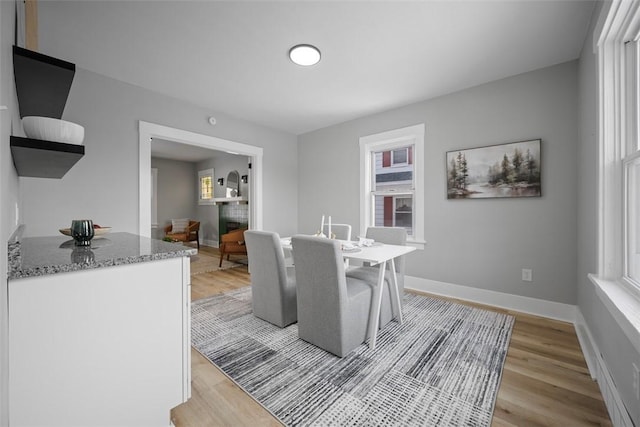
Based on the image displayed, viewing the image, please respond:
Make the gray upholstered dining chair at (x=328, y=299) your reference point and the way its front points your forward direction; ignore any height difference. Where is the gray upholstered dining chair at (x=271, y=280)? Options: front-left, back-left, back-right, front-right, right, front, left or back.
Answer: left

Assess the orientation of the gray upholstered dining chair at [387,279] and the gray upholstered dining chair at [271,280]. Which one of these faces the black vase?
the gray upholstered dining chair at [387,279]

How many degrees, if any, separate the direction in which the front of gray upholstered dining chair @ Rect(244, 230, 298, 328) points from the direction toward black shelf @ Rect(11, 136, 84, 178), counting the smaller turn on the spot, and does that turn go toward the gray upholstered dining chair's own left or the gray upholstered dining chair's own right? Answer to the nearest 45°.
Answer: approximately 180°

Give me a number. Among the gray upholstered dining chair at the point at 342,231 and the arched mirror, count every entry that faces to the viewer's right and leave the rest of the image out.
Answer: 0

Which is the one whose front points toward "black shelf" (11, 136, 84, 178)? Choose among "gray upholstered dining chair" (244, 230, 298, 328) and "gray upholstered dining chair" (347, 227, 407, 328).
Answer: "gray upholstered dining chair" (347, 227, 407, 328)

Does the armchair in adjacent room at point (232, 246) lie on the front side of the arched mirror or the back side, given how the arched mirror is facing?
on the front side

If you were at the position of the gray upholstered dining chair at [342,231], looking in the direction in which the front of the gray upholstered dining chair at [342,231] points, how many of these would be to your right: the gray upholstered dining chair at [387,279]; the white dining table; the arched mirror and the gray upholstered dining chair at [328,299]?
1

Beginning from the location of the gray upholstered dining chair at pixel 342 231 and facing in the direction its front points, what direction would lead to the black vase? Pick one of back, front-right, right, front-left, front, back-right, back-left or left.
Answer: front

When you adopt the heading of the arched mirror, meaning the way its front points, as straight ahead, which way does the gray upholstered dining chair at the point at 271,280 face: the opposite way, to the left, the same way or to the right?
the opposite way

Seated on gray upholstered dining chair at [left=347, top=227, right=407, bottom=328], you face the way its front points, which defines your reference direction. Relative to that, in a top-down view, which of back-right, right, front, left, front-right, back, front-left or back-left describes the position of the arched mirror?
right

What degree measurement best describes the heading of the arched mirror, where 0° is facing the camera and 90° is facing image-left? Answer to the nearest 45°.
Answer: approximately 45°

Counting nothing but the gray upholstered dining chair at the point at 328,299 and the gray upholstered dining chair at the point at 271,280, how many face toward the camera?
0

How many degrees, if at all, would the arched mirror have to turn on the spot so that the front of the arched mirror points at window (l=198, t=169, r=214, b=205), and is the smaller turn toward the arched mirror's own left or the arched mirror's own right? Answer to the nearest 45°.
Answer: approximately 90° to the arched mirror's own right
